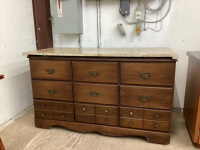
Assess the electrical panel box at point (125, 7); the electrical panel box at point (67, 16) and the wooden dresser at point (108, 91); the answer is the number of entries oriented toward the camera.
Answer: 3

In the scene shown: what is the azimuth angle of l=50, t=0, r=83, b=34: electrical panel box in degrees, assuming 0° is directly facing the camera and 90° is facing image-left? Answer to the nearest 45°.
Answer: approximately 0°

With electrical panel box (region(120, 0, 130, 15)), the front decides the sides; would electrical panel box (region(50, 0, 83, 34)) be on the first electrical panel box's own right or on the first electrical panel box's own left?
on the first electrical panel box's own right

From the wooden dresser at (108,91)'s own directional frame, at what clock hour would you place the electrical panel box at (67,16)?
The electrical panel box is roughly at 5 o'clock from the wooden dresser.

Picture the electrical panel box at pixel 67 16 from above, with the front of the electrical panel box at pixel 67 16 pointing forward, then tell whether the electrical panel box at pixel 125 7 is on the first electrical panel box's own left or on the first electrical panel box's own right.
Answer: on the first electrical panel box's own left

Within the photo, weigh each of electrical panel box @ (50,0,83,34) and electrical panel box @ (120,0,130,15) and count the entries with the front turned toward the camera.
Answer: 2

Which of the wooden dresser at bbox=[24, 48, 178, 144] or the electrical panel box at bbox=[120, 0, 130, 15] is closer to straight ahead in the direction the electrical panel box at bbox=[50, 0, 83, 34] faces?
the wooden dresser

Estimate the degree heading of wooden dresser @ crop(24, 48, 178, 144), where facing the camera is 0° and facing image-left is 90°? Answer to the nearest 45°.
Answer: approximately 0°
